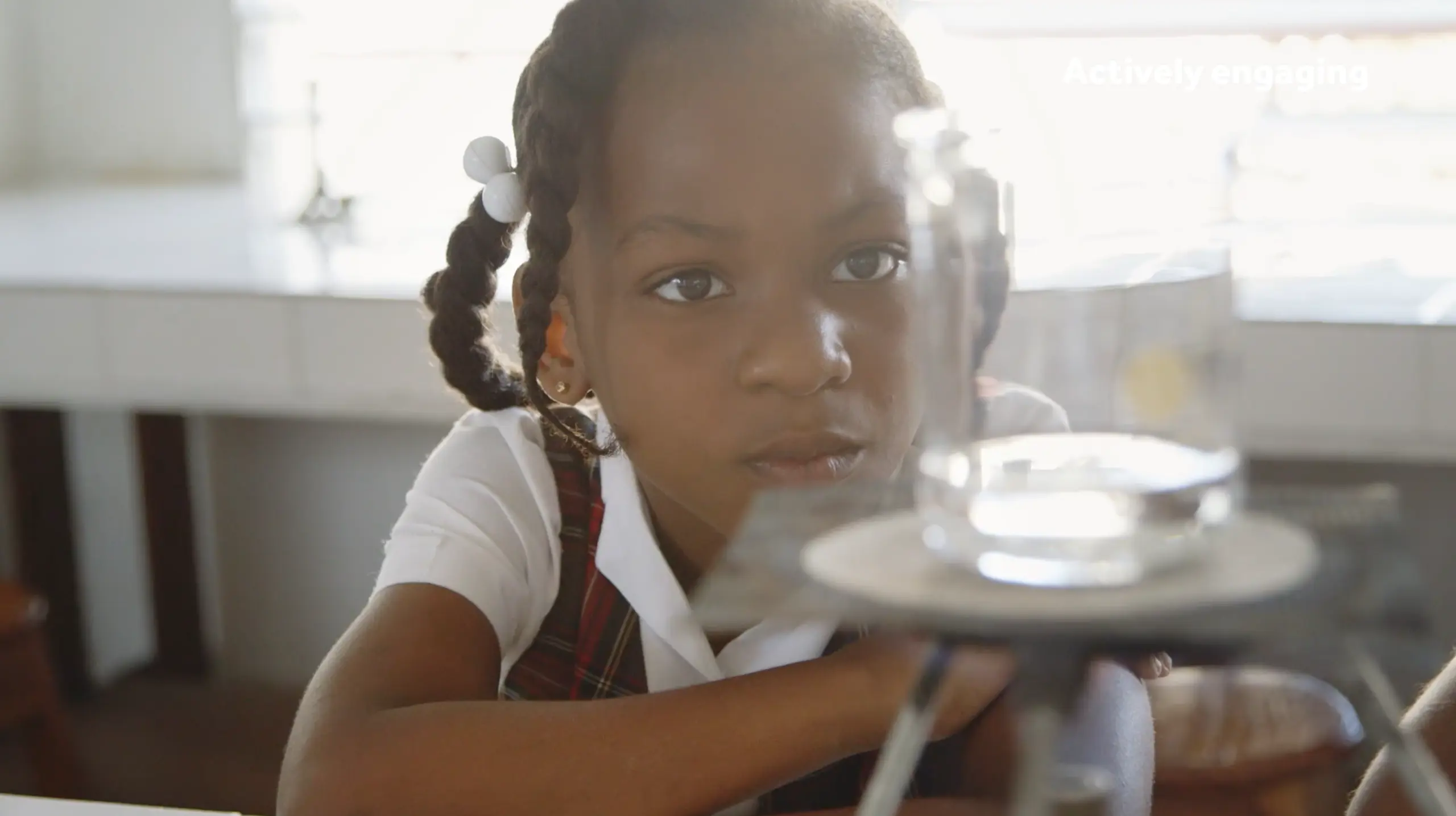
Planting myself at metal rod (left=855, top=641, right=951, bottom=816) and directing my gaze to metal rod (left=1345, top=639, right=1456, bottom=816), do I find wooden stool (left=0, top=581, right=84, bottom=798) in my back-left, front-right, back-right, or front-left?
back-left

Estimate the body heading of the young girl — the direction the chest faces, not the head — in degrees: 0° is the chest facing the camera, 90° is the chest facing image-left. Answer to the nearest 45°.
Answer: approximately 315°

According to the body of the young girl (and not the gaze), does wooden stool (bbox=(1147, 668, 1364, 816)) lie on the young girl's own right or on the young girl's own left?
on the young girl's own left
